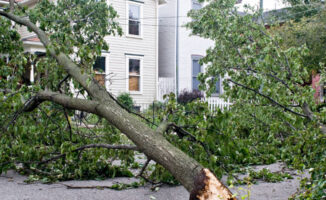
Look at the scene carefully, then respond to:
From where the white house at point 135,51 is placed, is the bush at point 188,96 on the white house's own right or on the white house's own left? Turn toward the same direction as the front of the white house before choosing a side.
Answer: on the white house's own left

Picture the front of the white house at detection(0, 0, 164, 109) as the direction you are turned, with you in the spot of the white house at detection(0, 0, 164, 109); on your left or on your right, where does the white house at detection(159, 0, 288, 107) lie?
on your left

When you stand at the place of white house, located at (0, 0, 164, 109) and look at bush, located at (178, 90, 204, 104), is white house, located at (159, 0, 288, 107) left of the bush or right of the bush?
left

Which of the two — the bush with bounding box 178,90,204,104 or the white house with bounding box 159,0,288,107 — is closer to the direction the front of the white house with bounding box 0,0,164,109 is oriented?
the bush

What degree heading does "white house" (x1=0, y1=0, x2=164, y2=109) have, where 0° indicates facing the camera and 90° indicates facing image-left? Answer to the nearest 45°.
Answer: approximately 0°
